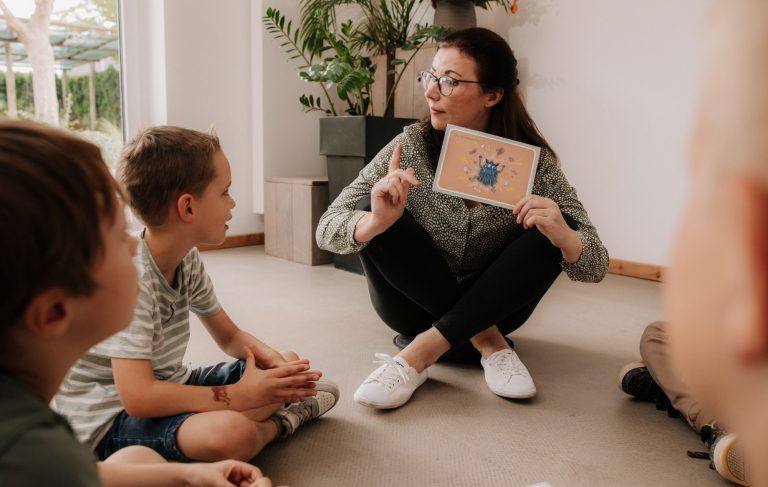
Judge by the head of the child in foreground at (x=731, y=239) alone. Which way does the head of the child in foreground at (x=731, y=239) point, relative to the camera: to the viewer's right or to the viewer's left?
to the viewer's left

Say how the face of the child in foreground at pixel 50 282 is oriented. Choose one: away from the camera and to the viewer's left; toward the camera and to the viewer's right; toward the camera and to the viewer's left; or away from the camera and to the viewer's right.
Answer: away from the camera and to the viewer's right

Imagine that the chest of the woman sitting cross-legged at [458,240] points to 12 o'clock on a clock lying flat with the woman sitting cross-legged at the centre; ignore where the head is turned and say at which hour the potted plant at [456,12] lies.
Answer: The potted plant is roughly at 6 o'clock from the woman sitting cross-legged.

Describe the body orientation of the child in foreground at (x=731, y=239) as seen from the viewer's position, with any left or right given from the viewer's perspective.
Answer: facing away from the viewer and to the left of the viewer

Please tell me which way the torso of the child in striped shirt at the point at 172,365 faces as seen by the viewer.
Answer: to the viewer's right

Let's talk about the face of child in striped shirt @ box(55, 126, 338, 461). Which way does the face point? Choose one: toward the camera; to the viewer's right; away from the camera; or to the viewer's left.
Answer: to the viewer's right

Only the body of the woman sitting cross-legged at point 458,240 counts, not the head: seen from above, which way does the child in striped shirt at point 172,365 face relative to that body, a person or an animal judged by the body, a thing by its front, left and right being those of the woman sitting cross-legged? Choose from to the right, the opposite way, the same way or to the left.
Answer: to the left

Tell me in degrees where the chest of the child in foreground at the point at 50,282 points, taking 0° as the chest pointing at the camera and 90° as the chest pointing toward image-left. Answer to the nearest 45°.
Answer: approximately 225°

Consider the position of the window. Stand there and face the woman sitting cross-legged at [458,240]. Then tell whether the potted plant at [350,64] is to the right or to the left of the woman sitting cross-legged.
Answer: left
